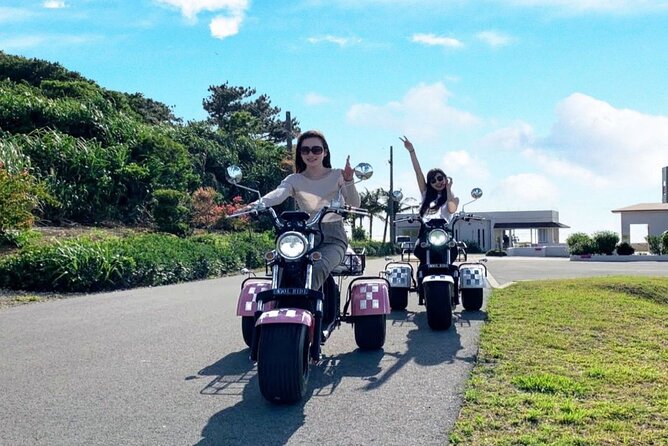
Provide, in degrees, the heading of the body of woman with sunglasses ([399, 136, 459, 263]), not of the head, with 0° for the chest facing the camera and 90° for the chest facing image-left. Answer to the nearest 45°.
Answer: approximately 0°

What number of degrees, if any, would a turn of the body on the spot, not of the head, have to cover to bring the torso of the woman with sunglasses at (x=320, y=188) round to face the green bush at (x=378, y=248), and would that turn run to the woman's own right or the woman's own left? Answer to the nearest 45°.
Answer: approximately 180°

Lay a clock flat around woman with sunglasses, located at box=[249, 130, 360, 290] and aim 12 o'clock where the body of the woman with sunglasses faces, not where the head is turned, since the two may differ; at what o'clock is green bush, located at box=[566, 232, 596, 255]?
The green bush is roughly at 7 o'clock from the woman with sunglasses.

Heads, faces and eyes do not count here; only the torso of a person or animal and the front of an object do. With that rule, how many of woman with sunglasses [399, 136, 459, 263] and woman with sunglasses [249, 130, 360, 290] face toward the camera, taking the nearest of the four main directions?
2

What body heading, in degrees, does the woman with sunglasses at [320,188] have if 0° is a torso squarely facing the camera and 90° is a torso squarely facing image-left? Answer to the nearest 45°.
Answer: approximately 0°

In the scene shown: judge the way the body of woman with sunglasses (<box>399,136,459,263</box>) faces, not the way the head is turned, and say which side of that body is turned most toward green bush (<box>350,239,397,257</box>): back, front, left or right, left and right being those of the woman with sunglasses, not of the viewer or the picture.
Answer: back

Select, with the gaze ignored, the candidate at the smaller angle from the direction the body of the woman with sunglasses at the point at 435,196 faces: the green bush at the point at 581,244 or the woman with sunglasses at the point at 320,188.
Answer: the woman with sunglasses

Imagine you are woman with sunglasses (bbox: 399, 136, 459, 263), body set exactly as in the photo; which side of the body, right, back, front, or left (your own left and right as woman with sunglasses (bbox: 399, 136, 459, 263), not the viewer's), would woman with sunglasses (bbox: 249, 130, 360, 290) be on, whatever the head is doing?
front
